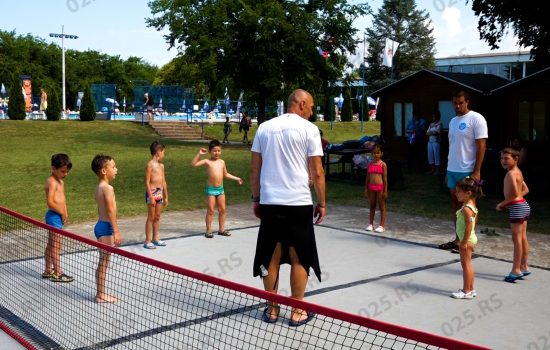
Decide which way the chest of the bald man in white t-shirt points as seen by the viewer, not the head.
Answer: away from the camera

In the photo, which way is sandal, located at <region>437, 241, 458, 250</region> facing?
to the viewer's left

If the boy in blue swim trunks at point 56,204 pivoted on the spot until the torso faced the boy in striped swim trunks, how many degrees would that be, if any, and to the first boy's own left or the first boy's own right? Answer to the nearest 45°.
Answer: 0° — they already face them

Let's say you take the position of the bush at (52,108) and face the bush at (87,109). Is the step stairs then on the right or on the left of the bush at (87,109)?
right

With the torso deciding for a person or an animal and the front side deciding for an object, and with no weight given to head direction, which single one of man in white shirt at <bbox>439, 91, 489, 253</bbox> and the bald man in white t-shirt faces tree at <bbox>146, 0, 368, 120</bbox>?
the bald man in white t-shirt

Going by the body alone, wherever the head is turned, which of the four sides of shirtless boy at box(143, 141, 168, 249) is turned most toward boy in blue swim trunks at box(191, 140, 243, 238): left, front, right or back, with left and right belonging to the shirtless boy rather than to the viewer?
left

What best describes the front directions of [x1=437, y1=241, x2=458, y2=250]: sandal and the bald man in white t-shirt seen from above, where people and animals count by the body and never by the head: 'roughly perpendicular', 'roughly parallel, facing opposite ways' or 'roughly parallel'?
roughly perpendicular

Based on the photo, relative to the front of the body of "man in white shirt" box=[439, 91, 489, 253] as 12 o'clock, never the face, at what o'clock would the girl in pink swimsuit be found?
The girl in pink swimsuit is roughly at 3 o'clock from the man in white shirt.
